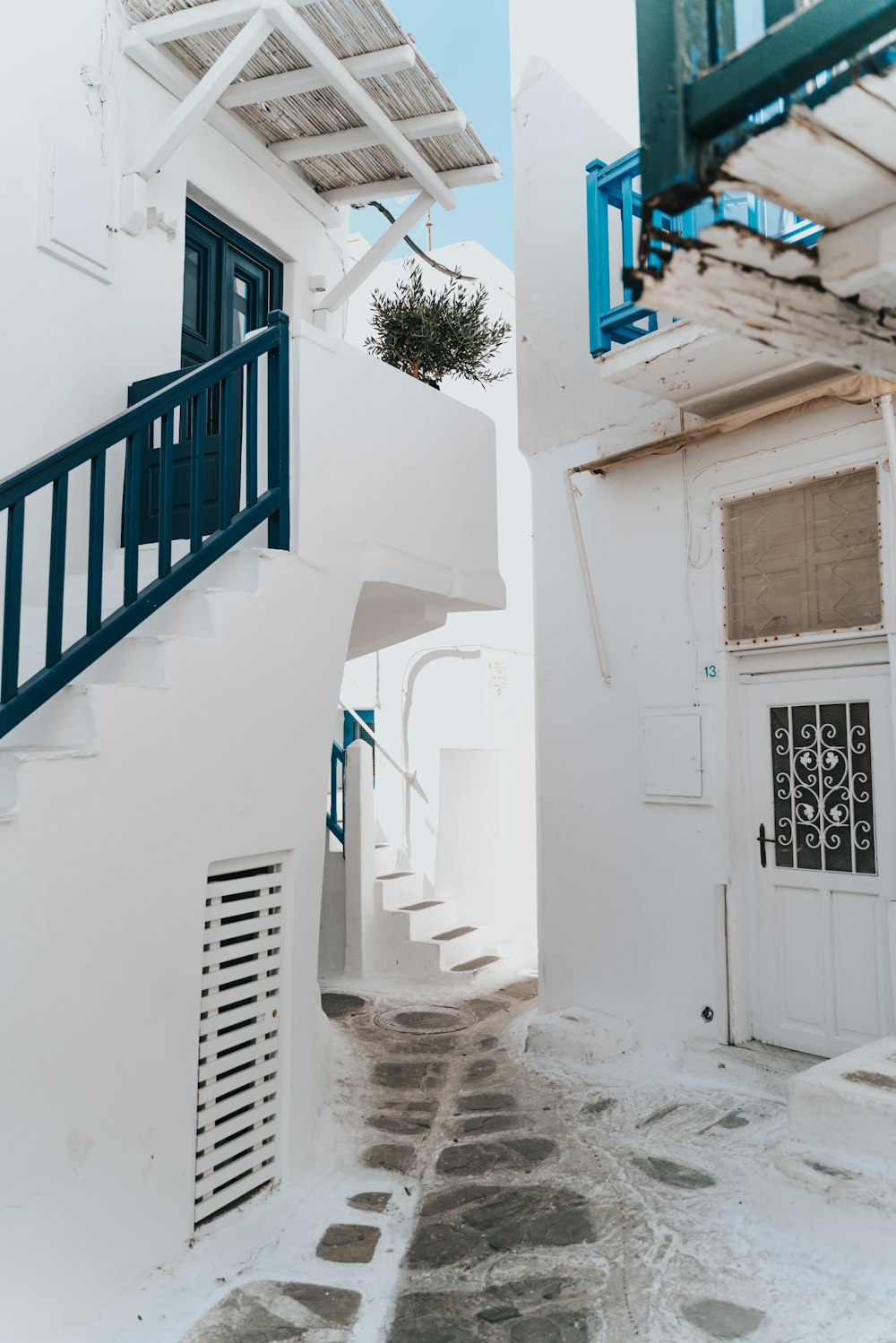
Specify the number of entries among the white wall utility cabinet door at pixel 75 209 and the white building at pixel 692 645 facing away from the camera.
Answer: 0

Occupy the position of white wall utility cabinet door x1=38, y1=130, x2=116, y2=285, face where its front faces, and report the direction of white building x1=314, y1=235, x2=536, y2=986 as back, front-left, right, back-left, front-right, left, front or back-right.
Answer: left

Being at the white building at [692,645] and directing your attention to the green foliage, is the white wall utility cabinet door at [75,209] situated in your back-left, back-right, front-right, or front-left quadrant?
front-left

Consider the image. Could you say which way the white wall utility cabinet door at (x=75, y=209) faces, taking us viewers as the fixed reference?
facing the viewer and to the right of the viewer

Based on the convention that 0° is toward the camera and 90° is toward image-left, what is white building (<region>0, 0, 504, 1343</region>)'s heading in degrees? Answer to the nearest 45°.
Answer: approximately 315°

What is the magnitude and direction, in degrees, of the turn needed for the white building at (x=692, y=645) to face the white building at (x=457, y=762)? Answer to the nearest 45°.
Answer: approximately 90° to its right

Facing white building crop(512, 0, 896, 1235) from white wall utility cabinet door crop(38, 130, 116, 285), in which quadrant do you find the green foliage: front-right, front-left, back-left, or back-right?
front-left

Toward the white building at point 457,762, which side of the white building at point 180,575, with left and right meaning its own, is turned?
left

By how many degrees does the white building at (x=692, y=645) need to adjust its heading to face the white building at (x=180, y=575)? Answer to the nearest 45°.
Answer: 0° — it already faces it

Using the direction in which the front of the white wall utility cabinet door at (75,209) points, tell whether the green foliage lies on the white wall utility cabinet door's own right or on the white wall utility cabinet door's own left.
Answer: on the white wall utility cabinet door's own left

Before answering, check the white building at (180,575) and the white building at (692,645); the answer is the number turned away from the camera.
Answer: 0

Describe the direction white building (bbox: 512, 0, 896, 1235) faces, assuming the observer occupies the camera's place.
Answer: facing the viewer and to the left of the viewer

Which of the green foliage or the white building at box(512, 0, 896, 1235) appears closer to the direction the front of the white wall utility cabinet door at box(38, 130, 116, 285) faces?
the white building
